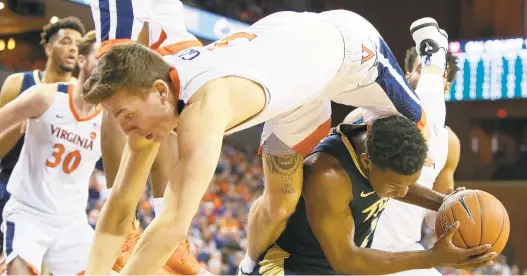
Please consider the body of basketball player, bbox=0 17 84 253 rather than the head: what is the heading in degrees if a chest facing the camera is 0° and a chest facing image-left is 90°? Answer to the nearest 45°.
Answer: approximately 315°

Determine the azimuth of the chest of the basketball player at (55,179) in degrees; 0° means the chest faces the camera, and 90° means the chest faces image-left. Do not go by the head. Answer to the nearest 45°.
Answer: approximately 315°
